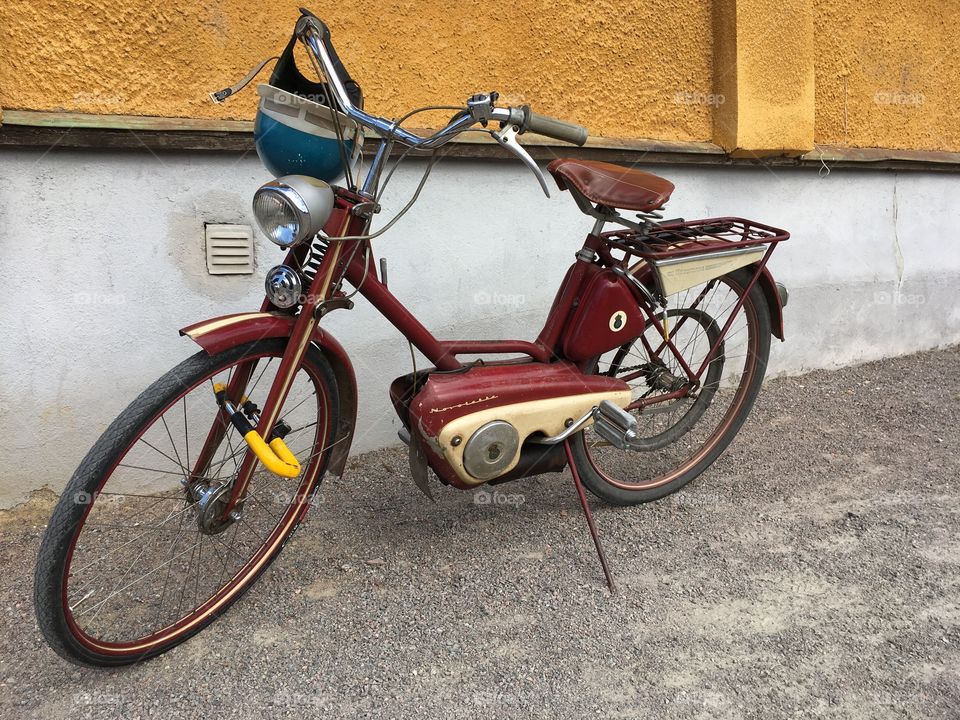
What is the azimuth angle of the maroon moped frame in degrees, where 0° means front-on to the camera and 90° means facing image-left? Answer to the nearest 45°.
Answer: approximately 45°
